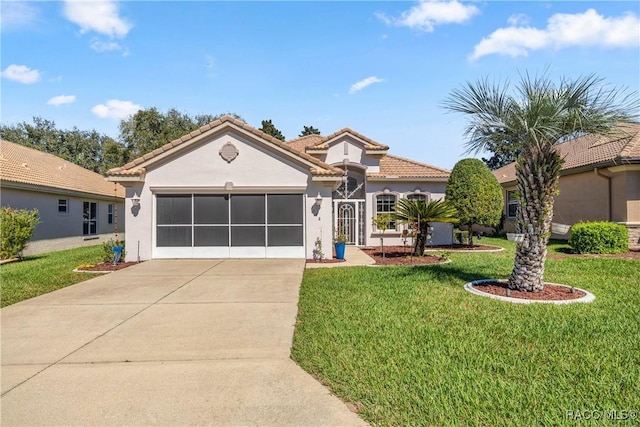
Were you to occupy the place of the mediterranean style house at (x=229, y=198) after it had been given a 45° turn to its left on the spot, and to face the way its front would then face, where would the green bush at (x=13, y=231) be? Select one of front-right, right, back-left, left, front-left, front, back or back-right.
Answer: back-right

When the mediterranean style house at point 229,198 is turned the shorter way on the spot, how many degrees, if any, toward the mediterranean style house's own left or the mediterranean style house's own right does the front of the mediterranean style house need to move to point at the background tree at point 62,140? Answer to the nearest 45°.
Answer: approximately 135° to the mediterranean style house's own right

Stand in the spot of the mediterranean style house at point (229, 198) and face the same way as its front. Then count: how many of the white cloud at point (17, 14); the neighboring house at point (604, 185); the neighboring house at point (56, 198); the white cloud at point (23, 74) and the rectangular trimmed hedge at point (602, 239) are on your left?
2

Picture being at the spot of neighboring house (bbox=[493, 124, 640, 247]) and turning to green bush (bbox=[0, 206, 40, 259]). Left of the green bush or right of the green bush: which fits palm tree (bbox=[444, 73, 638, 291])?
left

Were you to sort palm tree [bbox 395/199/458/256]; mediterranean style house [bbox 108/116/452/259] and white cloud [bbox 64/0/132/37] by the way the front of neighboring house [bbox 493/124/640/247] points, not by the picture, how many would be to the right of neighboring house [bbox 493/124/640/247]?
3

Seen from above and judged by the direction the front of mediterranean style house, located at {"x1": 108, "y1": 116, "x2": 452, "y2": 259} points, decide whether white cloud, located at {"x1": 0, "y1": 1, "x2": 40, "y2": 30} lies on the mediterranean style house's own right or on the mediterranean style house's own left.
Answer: on the mediterranean style house's own right

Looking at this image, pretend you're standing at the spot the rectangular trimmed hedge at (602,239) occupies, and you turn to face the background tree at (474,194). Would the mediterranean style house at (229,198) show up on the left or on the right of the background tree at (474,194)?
left

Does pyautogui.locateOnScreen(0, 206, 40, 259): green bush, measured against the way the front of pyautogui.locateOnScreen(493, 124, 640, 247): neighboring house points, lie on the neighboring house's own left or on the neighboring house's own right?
on the neighboring house's own right

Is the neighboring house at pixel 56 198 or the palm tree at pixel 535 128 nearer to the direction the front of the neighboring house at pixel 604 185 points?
the palm tree

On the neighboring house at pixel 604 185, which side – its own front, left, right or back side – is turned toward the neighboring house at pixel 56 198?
right
